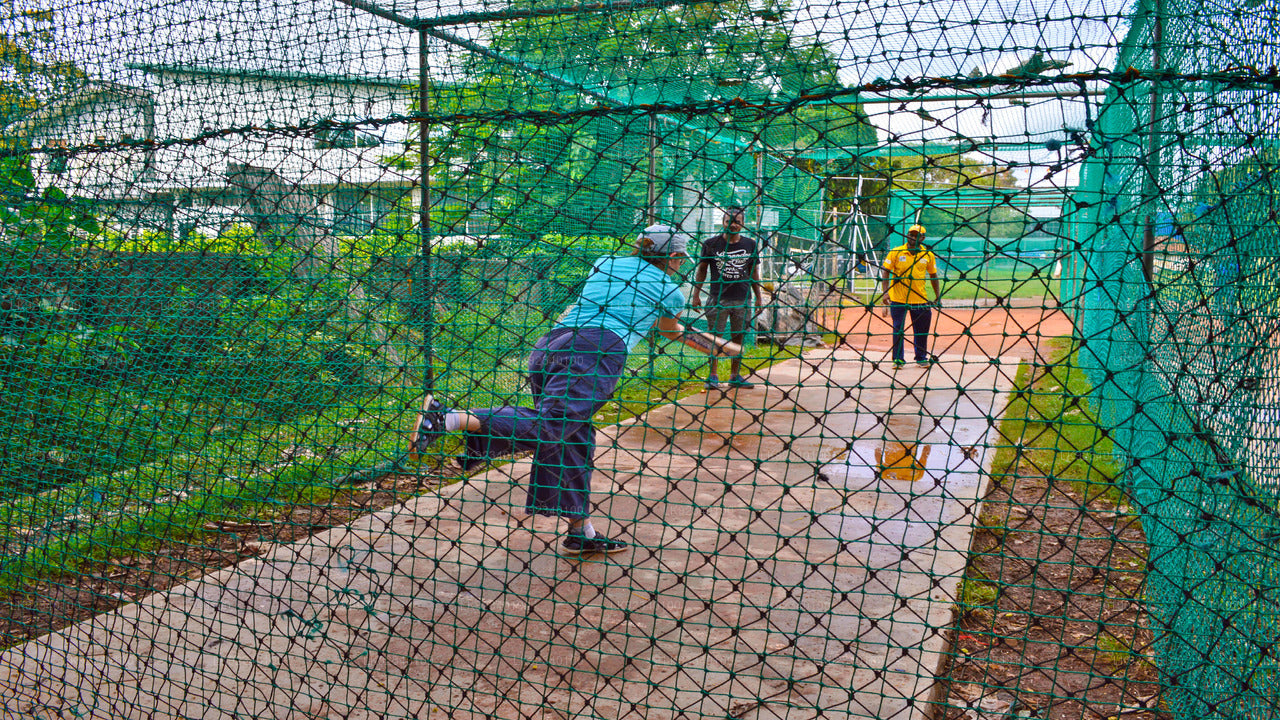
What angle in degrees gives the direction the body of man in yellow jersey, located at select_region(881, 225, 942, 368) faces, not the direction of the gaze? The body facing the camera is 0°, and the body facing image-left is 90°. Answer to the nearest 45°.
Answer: approximately 0°
